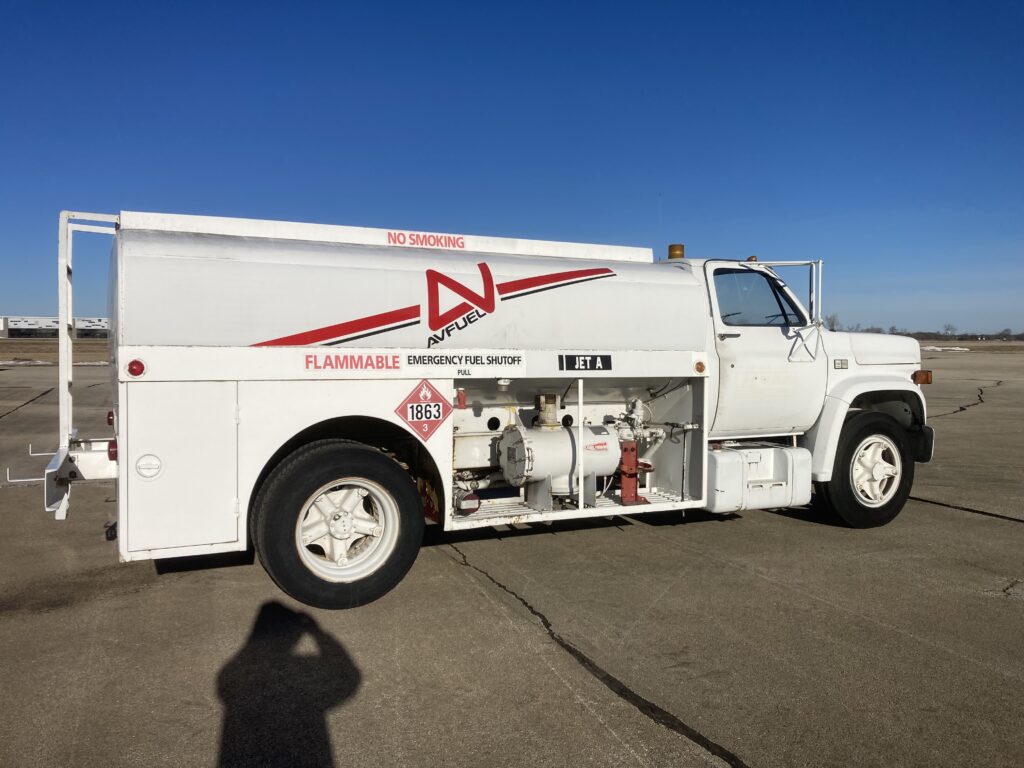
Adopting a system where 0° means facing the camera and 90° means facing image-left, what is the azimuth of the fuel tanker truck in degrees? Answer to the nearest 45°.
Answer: approximately 225°
